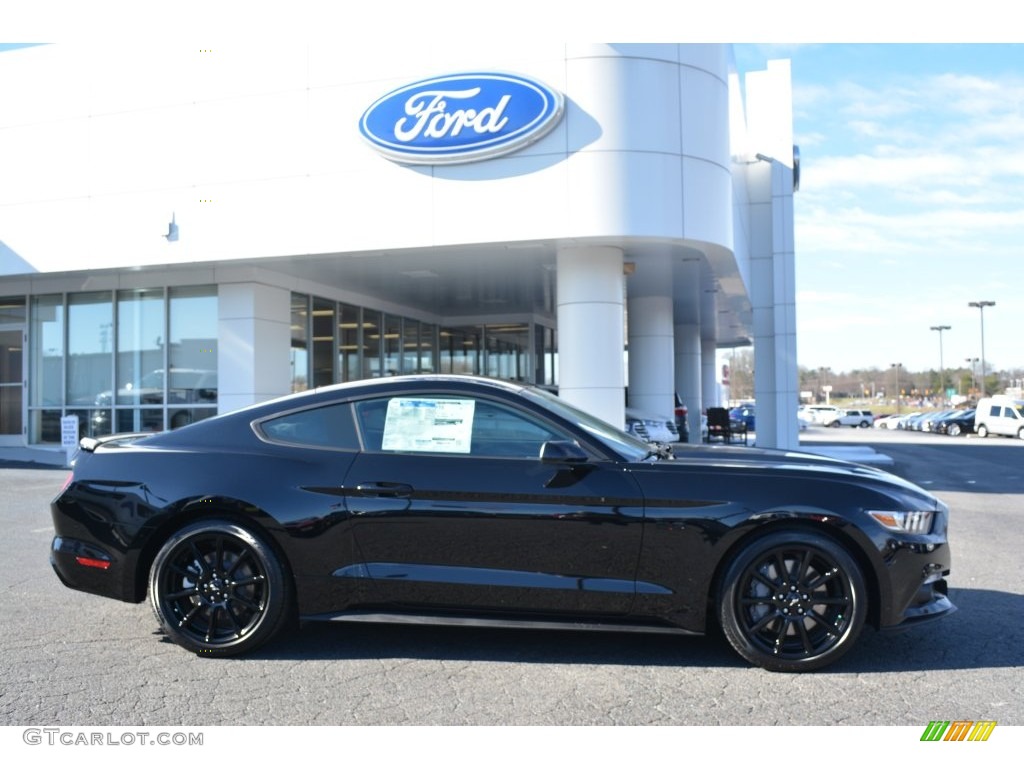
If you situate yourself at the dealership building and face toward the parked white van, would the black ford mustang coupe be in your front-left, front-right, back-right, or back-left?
back-right

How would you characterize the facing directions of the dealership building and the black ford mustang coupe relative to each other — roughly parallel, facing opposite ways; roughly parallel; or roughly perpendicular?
roughly perpendicular

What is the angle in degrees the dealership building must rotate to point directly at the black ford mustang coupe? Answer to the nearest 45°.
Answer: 0° — it already faces it

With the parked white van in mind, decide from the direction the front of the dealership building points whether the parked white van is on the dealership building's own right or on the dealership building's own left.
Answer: on the dealership building's own left

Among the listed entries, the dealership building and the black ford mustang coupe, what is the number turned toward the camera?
1

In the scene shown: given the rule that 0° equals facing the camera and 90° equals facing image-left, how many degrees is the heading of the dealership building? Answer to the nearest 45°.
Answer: approximately 0°

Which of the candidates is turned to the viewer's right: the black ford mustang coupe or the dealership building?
the black ford mustang coupe

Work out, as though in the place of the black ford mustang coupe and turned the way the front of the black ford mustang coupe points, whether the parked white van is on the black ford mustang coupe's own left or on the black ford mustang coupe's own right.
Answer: on the black ford mustang coupe's own left

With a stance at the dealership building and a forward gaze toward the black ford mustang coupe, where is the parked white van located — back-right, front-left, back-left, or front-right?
back-left

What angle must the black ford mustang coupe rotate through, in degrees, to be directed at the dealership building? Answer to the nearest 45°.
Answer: approximately 90° to its left

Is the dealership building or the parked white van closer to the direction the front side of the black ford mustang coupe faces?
the parked white van

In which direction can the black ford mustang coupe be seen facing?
to the viewer's right
